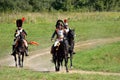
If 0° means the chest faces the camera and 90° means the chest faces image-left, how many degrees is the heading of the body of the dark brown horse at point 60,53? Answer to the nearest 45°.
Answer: approximately 0°
